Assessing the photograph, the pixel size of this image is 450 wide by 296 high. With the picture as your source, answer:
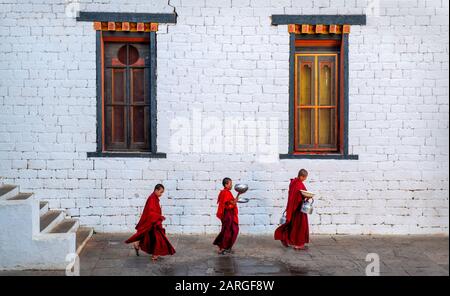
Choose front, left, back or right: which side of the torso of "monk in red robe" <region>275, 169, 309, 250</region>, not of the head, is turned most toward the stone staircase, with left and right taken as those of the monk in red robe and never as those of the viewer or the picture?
back

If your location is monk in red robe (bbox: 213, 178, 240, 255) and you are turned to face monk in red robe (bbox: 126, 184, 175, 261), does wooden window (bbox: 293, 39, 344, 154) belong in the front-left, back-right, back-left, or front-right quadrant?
back-right

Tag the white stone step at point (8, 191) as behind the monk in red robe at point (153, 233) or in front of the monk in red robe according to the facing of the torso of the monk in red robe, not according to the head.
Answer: behind

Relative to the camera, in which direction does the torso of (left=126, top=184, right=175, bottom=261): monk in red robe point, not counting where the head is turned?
to the viewer's right

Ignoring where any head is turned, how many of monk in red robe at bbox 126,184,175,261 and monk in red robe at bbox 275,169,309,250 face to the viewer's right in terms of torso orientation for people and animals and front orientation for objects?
2

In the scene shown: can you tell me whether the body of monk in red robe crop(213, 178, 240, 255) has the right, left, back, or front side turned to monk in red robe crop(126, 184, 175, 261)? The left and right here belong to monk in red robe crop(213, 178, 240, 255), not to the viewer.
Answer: back

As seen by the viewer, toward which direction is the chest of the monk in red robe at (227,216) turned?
to the viewer's right

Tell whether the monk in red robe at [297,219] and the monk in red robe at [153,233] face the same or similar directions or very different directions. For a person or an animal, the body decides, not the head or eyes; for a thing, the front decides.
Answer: same or similar directions

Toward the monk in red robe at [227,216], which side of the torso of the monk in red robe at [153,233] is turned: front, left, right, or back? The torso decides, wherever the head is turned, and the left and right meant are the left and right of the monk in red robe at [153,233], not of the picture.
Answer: front

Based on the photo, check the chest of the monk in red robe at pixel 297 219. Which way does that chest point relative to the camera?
to the viewer's right

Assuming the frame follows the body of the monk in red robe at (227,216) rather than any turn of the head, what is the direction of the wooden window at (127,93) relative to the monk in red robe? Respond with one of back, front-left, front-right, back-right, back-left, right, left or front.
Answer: back-left
